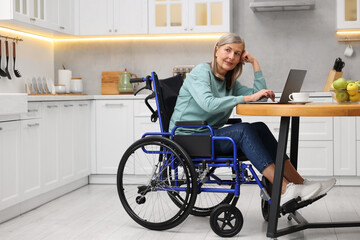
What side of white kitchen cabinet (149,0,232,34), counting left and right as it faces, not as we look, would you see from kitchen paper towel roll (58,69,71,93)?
right

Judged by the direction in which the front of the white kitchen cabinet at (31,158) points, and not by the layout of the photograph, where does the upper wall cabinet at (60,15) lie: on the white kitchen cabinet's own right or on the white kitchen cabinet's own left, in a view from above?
on the white kitchen cabinet's own left

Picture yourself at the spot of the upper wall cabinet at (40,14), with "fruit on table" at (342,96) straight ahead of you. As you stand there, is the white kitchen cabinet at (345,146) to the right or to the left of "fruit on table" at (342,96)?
left

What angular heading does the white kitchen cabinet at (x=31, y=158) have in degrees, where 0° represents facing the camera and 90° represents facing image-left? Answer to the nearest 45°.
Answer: approximately 315°

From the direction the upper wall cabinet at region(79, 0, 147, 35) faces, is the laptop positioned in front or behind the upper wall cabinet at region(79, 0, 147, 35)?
in front

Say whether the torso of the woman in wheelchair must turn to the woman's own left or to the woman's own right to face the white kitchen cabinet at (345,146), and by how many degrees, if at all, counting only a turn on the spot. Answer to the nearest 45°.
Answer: approximately 45° to the woman's own left

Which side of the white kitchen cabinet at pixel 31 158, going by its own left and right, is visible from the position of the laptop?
front

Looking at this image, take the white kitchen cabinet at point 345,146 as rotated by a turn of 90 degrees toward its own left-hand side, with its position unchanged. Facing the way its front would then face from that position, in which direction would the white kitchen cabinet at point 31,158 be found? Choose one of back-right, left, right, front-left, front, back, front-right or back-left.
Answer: back-right

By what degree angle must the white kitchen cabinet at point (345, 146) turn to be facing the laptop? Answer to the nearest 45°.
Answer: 0° — it already faces it

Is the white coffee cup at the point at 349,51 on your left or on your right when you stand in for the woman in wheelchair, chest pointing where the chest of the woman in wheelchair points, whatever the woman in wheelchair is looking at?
on your left

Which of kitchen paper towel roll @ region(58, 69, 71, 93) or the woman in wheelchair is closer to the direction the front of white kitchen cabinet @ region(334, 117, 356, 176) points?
the woman in wheelchair

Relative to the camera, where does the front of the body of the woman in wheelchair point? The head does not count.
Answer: to the viewer's right
